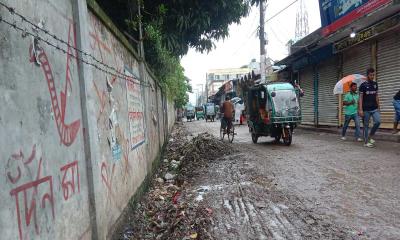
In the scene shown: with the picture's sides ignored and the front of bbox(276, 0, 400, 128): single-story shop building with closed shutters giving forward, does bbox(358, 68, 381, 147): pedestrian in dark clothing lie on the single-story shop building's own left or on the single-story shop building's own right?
on the single-story shop building's own left

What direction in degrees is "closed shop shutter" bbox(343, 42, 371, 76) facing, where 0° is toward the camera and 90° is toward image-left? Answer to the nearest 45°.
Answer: approximately 45°

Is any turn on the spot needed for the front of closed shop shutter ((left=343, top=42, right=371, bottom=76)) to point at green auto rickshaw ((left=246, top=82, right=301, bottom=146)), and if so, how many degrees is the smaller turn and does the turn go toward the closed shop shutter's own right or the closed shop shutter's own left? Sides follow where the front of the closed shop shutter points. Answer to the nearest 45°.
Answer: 0° — it already faces it

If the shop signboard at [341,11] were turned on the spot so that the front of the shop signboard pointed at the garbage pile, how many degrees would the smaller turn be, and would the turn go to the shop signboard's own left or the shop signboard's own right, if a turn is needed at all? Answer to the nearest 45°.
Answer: approximately 45° to the shop signboard's own left

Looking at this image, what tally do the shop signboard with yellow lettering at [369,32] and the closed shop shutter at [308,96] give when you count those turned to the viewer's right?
0

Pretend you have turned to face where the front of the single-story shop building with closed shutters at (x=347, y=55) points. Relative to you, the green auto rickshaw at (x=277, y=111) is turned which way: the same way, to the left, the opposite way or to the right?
to the left

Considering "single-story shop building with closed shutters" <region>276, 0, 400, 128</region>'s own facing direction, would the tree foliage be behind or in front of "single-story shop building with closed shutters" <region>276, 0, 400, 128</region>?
in front

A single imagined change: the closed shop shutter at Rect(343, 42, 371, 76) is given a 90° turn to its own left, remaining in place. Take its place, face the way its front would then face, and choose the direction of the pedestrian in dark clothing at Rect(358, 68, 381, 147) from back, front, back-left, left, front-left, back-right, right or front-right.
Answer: front-right

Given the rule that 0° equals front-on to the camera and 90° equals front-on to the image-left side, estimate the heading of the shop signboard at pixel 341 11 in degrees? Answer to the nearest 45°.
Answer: approximately 45°
